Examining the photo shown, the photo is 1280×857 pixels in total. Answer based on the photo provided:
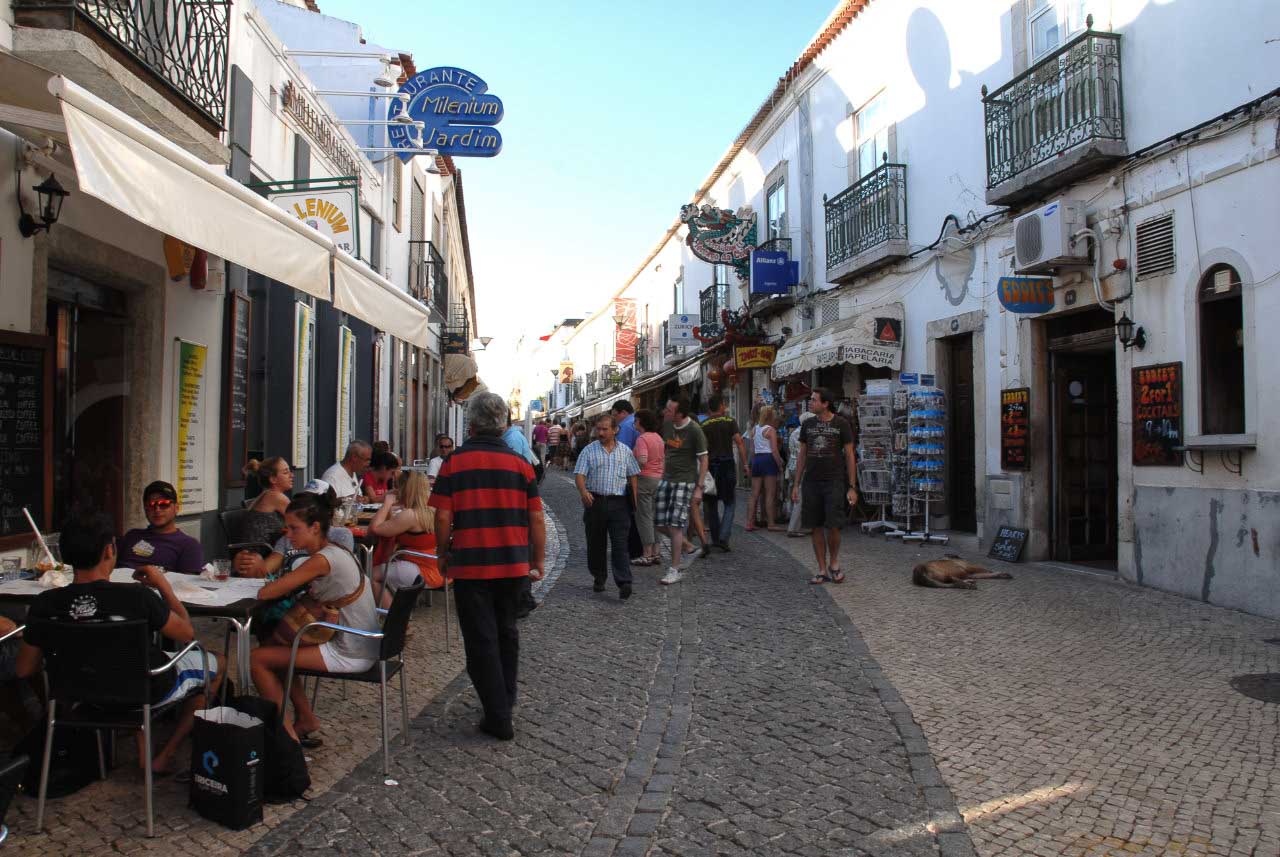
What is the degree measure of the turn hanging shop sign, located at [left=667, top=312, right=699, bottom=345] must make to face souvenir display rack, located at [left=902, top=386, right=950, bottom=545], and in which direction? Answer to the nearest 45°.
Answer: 0° — it already faces it

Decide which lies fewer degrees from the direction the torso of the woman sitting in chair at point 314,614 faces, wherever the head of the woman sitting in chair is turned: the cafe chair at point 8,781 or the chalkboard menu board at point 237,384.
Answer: the cafe chair

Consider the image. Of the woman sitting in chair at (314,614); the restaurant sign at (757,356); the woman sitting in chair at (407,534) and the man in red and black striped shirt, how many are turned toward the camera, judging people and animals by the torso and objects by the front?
1

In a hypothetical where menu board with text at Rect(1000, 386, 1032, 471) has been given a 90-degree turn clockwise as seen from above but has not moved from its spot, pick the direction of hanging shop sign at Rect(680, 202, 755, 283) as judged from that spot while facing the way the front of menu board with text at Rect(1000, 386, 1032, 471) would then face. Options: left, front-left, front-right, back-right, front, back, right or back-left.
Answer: front

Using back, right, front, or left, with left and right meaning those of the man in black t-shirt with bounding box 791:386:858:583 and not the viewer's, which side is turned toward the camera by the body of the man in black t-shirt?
front

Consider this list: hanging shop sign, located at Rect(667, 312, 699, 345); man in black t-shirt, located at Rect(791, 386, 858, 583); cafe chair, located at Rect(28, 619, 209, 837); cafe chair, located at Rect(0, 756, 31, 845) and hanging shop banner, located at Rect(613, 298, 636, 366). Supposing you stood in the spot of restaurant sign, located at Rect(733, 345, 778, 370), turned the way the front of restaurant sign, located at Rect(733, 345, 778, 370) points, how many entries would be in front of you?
3

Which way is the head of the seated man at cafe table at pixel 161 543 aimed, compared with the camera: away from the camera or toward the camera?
toward the camera

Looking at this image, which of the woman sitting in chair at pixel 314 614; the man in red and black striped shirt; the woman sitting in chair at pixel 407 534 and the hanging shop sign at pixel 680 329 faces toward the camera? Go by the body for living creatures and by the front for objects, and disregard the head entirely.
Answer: the hanging shop sign

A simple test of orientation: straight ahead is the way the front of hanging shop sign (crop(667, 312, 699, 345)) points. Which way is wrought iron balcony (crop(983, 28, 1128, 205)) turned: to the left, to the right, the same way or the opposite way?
to the right

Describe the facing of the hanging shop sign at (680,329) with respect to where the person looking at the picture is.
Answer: facing the viewer

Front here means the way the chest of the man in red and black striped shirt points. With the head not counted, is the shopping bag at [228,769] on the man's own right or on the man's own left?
on the man's own left

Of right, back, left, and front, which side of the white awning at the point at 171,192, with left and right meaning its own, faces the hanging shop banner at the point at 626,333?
left

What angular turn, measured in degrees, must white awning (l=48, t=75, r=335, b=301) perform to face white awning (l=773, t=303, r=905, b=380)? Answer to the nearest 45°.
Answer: approximately 90° to its left

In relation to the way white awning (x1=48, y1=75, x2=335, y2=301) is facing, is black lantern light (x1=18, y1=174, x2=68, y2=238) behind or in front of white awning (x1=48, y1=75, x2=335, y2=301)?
behind

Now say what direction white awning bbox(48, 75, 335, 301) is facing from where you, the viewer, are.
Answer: facing the viewer and to the right of the viewer

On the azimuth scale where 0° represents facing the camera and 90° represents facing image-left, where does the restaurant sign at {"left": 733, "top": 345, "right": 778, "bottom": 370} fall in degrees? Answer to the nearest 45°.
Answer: approximately 0°

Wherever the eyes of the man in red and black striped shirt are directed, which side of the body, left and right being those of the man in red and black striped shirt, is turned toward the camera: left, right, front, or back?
back

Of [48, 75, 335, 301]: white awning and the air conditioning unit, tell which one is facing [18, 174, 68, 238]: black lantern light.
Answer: the air conditioning unit

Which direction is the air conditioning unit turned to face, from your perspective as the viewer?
facing the viewer and to the left of the viewer

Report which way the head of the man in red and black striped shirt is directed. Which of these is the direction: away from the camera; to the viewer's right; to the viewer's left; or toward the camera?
away from the camera
